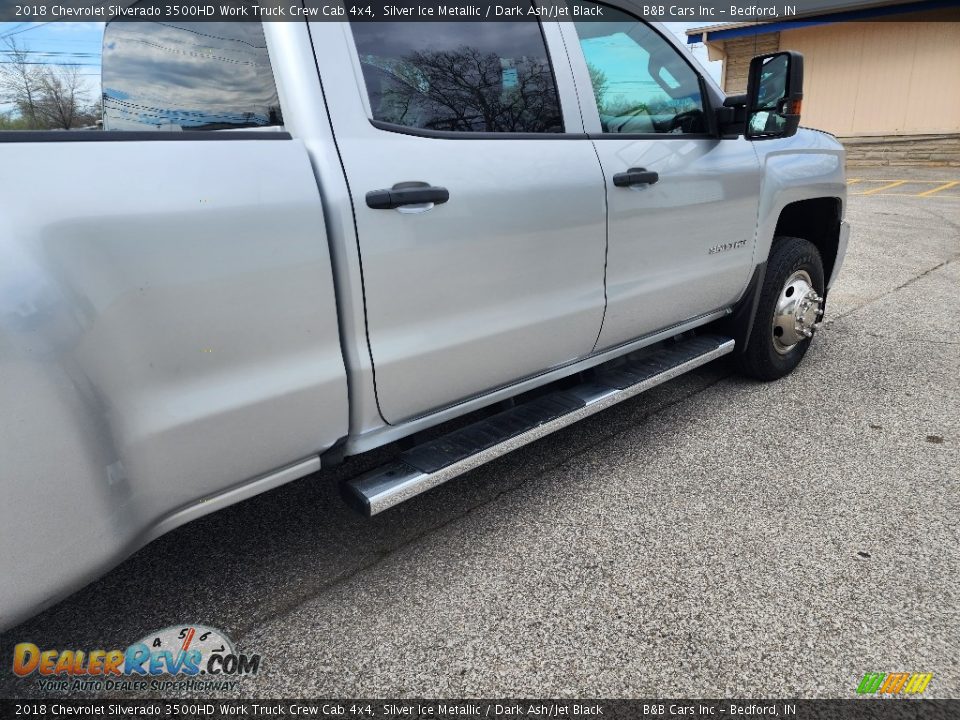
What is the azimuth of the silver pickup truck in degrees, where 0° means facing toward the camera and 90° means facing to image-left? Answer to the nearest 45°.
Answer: approximately 225°

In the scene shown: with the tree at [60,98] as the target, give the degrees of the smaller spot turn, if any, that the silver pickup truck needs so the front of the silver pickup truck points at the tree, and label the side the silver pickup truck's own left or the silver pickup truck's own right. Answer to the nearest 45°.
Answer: approximately 135° to the silver pickup truck's own left

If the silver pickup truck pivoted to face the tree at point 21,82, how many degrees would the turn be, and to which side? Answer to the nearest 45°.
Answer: approximately 135° to its left
